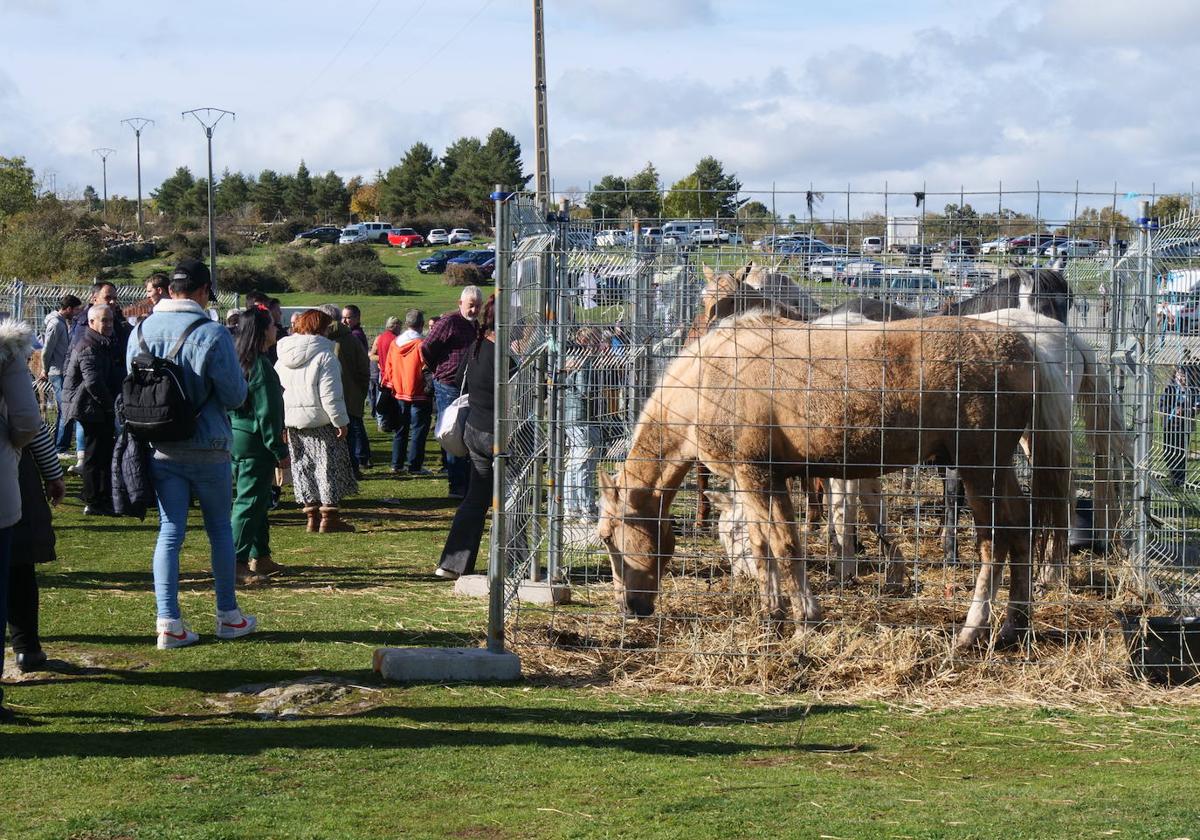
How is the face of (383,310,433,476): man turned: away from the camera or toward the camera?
away from the camera

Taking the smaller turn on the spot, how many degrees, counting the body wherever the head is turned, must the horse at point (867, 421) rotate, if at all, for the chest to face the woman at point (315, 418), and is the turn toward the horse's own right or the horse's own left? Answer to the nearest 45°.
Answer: approximately 45° to the horse's own right

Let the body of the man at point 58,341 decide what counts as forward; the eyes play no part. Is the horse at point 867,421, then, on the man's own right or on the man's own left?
on the man's own right

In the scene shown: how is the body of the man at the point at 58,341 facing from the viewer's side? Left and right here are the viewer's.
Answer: facing to the right of the viewer

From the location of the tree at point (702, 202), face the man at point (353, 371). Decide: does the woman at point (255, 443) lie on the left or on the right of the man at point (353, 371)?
left

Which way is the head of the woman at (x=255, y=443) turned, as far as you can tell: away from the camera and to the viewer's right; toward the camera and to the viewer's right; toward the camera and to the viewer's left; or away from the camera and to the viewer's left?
away from the camera and to the viewer's right

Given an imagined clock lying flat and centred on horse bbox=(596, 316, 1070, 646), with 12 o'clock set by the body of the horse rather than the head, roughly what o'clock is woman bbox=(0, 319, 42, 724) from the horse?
The woman is roughly at 11 o'clock from the horse.

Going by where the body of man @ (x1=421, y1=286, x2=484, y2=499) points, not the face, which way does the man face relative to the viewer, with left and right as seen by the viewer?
facing the viewer and to the right of the viewer

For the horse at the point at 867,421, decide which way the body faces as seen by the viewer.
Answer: to the viewer's left

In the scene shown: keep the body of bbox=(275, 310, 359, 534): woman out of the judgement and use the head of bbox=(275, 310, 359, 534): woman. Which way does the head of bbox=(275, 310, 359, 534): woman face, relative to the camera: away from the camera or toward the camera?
away from the camera

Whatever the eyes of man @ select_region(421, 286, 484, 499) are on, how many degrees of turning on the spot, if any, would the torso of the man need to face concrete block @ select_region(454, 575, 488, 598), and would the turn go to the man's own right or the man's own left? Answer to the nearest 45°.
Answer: approximately 45° to the man's own right

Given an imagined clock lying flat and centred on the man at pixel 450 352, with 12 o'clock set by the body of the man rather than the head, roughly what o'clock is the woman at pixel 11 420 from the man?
The woman is roughly at 2 o'clock from the man.

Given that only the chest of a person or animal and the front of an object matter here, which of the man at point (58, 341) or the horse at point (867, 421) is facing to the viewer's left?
the horse

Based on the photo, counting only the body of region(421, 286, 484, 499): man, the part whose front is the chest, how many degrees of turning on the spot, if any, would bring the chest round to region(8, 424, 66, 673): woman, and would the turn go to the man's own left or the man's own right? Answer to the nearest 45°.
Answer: approximately 45° to the man's own right
